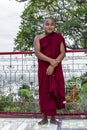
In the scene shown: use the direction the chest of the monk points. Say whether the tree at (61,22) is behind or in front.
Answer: behind

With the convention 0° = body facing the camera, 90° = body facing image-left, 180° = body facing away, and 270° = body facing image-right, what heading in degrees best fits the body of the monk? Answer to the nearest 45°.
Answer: approximately 0°
